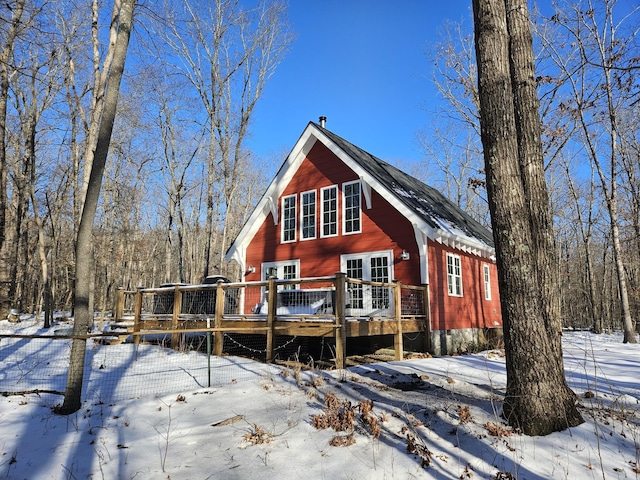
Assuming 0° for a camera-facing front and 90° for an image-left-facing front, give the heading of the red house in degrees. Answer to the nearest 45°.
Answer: approximately 45°

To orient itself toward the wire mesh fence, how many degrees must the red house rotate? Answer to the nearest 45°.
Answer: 0° — it already faces it

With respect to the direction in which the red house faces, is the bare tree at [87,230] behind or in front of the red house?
in front
